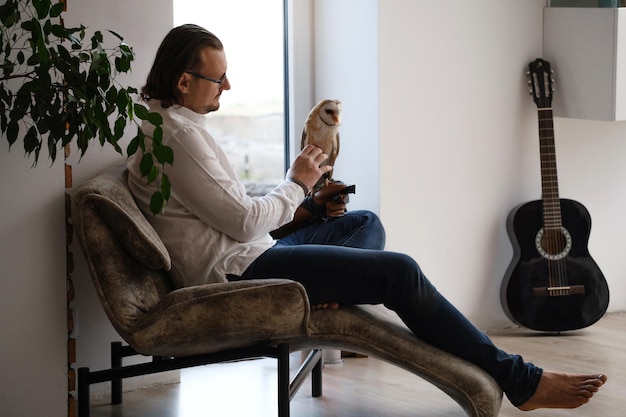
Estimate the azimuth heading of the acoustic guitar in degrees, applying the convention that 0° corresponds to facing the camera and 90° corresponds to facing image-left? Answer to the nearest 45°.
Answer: approximately 0°

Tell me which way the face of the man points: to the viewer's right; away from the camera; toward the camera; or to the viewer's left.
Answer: to the viewer's right

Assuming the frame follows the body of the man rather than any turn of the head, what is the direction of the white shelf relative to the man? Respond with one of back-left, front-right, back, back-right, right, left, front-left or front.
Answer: front-left

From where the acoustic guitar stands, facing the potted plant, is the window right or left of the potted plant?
right

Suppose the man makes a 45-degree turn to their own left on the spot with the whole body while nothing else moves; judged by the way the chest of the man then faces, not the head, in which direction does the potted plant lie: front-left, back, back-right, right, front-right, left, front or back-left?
back

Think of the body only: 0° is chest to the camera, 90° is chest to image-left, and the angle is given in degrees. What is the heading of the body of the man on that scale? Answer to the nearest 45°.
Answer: approximately 270°

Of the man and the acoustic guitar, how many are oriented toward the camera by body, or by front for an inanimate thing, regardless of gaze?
1

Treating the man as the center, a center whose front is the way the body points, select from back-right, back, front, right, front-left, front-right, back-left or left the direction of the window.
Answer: left

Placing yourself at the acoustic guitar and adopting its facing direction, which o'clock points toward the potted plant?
The potted plant is roughly at 1 o'clock from the acoustic guitar.

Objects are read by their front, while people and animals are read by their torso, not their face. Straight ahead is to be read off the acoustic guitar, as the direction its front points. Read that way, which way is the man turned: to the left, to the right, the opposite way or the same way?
to the left

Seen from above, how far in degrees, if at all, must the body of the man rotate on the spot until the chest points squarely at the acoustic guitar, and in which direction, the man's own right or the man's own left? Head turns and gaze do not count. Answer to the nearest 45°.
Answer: approximately 45° to the man's own left

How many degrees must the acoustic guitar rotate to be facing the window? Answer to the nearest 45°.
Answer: approximately 90° to its right
